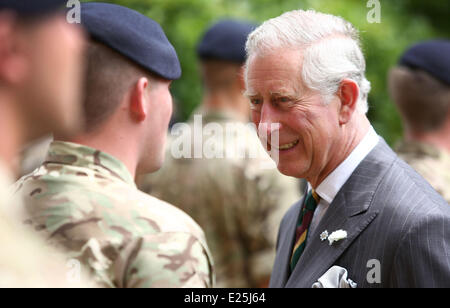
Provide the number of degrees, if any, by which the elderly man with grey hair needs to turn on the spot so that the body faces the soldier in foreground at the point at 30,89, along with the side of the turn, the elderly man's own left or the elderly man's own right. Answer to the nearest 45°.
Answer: approximately 45° to the elderly man's own left

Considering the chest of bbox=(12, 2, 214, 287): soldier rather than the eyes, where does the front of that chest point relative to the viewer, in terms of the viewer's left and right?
facing away from the viewer and to the right of the viewer

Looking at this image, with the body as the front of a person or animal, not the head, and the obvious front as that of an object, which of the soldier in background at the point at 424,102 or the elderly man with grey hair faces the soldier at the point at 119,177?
the elderly man with grey hair

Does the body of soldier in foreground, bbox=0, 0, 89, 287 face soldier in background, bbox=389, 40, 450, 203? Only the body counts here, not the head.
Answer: yes

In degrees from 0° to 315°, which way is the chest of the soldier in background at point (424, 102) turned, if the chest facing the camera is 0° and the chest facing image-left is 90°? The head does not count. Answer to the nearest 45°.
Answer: approximately 225°

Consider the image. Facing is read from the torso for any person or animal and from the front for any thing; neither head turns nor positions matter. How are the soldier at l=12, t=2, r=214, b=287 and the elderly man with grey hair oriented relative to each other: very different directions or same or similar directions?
very different directions

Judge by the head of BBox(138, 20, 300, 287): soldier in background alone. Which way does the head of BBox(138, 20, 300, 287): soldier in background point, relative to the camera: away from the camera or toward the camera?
away from the camera

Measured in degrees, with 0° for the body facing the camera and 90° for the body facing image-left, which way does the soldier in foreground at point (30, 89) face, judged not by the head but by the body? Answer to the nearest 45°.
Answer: approximately 225°

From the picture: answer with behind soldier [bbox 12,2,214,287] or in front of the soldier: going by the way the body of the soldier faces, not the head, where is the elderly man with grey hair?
in front

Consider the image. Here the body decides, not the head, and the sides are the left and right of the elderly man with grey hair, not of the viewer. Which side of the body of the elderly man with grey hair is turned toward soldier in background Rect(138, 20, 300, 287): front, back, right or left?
right

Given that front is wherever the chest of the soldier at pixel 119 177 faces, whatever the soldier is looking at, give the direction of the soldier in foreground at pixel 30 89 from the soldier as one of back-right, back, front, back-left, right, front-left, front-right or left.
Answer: back-right
